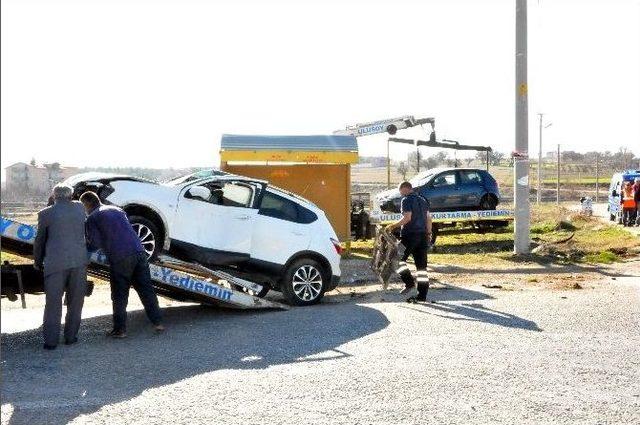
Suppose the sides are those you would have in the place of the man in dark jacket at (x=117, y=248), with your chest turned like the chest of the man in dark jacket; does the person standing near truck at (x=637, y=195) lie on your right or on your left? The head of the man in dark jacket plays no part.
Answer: on your right

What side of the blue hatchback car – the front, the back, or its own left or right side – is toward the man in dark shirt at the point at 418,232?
left

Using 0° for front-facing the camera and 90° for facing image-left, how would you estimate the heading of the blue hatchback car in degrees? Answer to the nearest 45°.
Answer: approximately 90°

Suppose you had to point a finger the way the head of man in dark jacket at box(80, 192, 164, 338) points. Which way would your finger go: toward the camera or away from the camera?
away from the camera

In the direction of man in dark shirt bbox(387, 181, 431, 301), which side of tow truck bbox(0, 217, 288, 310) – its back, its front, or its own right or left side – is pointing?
back

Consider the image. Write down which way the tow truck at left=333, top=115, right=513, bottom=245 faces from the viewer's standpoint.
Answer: facing to the left of the viewer
